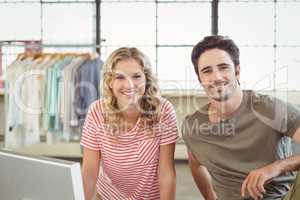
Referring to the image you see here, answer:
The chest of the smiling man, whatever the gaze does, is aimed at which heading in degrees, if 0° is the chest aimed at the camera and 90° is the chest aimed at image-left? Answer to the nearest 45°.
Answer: approximately 0°

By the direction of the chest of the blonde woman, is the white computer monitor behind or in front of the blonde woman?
in front

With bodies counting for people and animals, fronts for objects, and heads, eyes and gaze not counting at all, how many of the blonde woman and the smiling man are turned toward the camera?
2

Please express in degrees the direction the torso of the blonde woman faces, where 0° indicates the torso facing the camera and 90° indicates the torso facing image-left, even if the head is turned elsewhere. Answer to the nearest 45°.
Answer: approximately 0°
